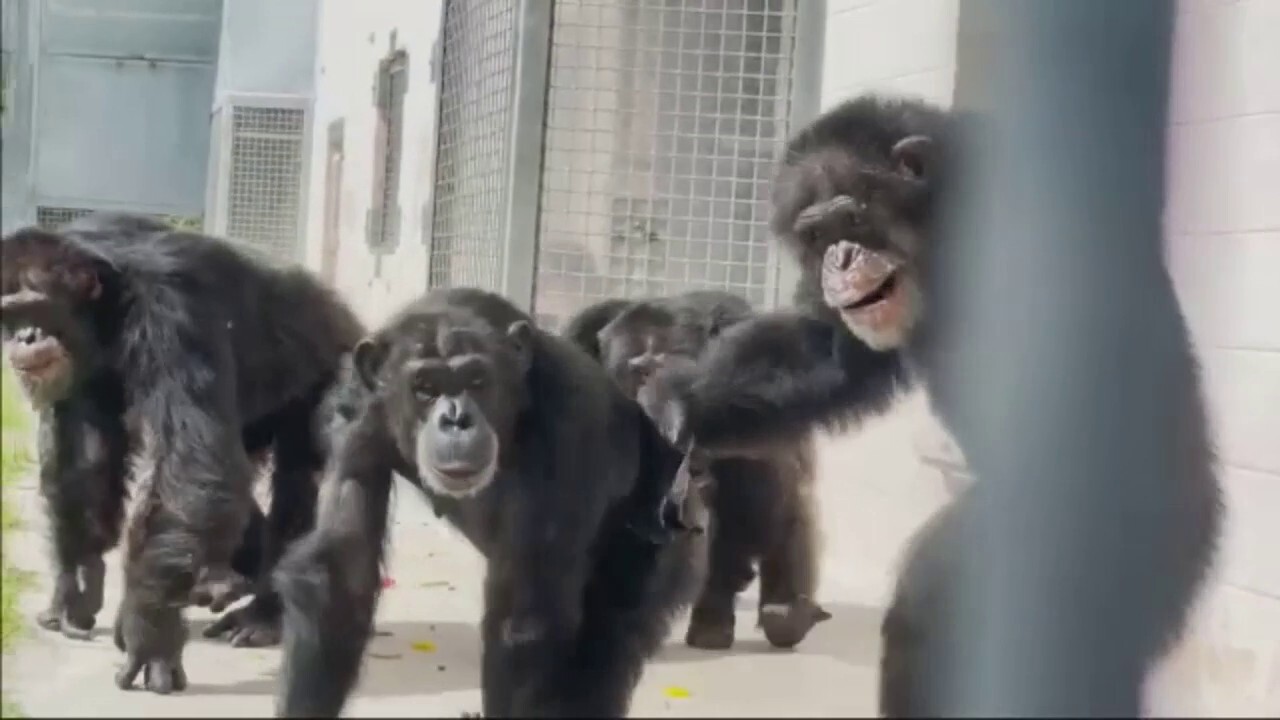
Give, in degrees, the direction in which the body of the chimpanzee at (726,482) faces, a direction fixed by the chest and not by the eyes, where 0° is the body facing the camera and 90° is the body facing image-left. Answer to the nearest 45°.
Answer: approximately 45°

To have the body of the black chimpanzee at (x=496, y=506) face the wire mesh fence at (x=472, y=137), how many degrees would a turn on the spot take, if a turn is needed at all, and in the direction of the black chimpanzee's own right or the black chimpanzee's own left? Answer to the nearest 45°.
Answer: approximately 135° to the black chimpanzee's own right

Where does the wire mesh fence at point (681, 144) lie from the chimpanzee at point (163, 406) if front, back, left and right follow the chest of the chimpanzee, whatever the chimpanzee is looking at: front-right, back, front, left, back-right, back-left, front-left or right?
back

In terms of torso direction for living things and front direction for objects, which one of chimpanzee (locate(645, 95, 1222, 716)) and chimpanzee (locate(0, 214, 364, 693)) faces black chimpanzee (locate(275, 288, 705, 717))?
chimpanzee (locate(645, 95, 1222, 716))

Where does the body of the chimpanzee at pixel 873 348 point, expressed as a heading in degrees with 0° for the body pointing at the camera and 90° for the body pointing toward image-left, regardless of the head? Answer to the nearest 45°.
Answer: approximately 45°

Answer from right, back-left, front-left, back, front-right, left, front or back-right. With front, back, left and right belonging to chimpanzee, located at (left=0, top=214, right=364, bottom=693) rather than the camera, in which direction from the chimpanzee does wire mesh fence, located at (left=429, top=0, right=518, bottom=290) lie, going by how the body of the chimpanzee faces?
back

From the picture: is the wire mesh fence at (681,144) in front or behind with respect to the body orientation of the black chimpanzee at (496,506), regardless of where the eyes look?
behind

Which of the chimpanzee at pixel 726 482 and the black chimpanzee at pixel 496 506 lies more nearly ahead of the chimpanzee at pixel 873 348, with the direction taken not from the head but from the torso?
the black chimpanzee
